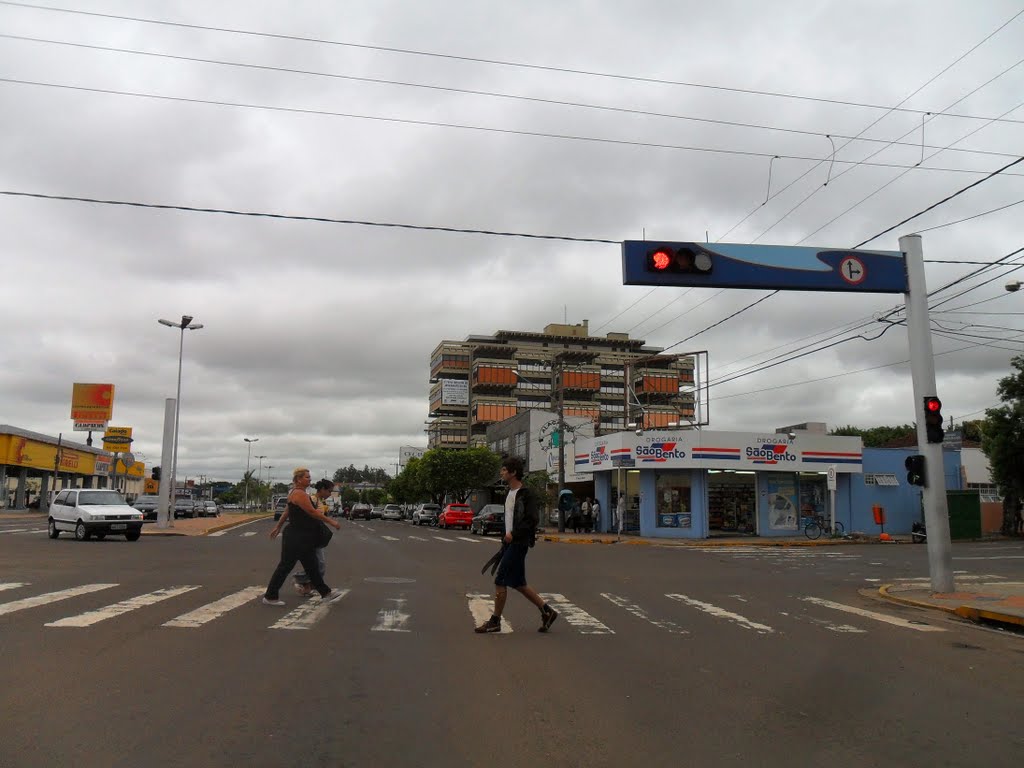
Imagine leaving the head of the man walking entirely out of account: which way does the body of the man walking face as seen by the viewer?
to the viewer's left

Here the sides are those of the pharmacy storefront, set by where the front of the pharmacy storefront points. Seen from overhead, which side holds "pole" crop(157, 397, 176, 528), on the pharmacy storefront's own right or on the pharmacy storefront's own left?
on the pharmacy storefront's own right

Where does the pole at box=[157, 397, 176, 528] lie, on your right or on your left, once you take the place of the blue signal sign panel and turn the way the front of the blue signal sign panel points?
on your right

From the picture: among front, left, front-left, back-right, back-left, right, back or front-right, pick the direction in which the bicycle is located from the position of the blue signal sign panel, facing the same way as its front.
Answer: back

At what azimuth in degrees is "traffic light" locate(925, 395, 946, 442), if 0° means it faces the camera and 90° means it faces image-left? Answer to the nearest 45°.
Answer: approximately 0°

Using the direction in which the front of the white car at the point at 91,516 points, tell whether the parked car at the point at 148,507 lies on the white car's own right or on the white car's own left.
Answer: on the white car's own left

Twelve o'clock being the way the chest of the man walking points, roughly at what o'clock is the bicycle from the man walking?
The bicycle is roughly at 4 o'clock from the man walking.
